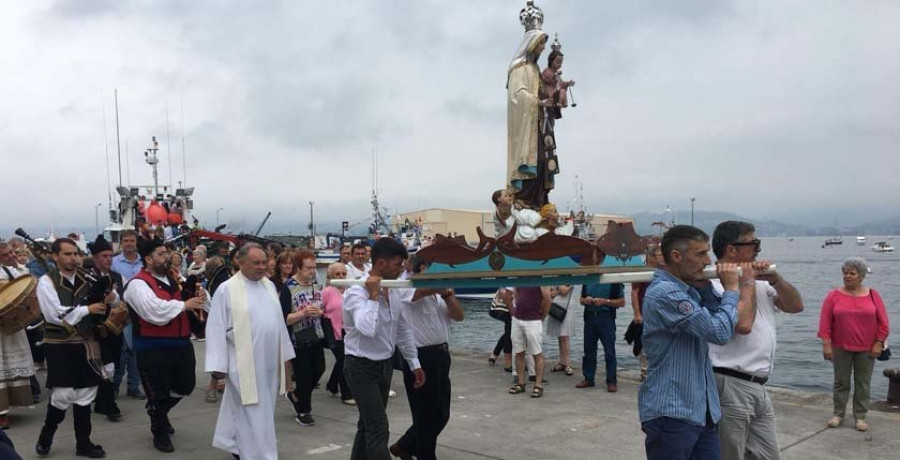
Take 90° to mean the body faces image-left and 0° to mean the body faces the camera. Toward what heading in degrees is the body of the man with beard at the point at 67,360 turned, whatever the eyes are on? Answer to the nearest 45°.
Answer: approximately 315°

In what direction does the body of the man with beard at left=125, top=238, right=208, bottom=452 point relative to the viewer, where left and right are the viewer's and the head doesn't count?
facing the viewer and to the right of the viewer

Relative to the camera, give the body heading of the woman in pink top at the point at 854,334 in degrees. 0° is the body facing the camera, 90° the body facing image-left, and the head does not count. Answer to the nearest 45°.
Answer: approximately 0°

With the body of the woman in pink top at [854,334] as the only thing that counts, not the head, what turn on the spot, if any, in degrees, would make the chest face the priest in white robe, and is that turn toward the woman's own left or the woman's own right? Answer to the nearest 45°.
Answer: approximately 45° to the woman's own right

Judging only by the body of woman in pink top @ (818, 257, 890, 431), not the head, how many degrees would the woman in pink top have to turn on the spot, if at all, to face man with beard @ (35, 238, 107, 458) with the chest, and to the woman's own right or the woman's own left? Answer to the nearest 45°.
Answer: approximately 45° to the woman's own right
